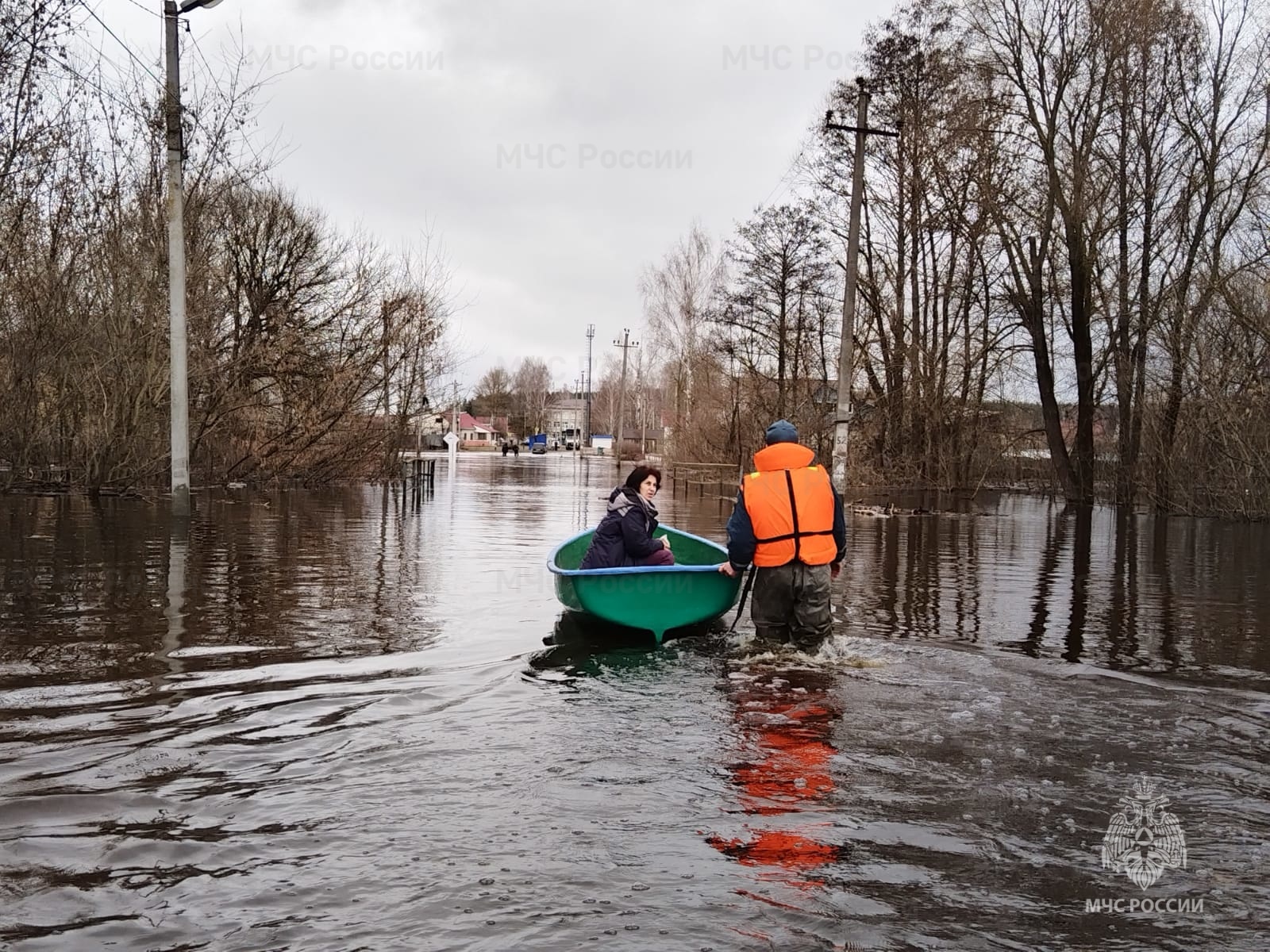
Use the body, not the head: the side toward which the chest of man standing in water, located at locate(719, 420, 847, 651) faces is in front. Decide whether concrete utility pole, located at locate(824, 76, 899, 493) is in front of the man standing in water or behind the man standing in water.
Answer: in front

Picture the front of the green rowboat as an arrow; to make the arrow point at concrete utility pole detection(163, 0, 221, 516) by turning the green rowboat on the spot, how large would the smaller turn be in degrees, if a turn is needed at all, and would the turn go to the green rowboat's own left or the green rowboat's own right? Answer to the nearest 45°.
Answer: approximately 45° to the green rowboat's own left

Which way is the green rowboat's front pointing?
away from the camera

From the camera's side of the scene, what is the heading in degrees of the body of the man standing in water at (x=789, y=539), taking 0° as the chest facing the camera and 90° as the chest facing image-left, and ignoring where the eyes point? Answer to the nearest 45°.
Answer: approximately 180°

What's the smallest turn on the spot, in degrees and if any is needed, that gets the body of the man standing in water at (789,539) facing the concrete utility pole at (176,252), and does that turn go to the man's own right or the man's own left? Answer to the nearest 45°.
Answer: approximately 45° to the man's own left

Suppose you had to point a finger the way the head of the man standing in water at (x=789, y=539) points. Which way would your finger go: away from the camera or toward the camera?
away from the camera

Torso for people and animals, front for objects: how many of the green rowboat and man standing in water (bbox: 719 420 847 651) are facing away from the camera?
2

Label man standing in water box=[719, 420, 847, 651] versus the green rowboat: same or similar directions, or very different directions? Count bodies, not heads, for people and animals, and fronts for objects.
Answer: same or similar directions
